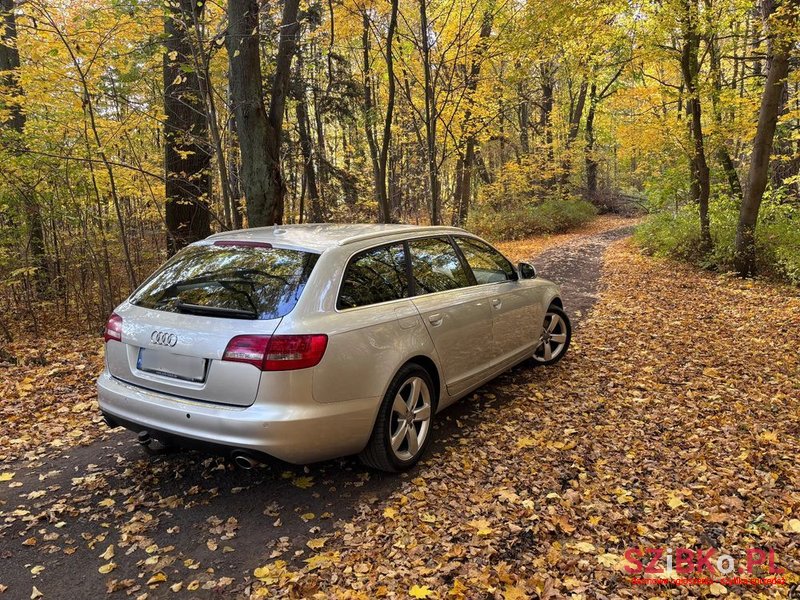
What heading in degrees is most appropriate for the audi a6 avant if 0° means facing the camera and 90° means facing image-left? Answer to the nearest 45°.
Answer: approximately 225°

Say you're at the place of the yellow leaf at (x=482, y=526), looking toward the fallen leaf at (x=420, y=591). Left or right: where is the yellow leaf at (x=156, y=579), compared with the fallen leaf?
right

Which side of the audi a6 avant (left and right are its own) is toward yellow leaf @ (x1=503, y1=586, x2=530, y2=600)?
right

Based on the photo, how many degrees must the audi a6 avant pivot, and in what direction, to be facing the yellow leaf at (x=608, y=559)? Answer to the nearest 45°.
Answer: approximately 90° to its right

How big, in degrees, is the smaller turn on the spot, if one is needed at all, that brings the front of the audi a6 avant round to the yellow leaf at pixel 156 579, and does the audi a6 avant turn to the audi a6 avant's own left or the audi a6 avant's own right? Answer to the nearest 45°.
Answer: approximately 180°

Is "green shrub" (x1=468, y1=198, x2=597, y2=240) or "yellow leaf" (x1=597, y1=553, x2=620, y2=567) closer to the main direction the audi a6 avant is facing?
the green shrub

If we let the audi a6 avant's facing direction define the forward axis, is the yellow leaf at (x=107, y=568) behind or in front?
behind
